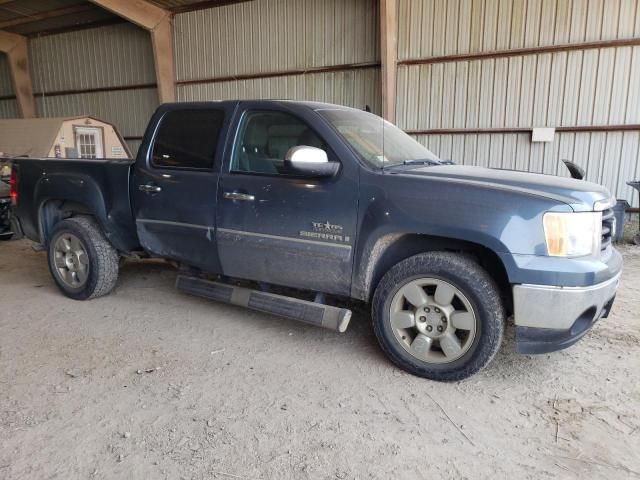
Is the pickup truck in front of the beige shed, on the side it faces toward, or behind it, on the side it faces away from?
in front

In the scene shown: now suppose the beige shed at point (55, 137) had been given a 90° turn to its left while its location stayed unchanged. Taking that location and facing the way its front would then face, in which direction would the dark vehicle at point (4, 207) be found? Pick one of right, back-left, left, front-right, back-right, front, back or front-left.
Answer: back-right

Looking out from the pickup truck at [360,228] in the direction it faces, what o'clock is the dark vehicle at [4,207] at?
The dark vehicle is roughly at 6 o'clock from the pickup truck.

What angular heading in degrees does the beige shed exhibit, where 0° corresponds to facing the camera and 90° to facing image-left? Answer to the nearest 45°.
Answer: approximately 315°

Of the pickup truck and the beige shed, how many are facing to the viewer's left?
0

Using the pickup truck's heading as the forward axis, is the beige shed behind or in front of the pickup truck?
behind

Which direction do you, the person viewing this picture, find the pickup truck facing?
facing the viewer and to the right of the viewer
